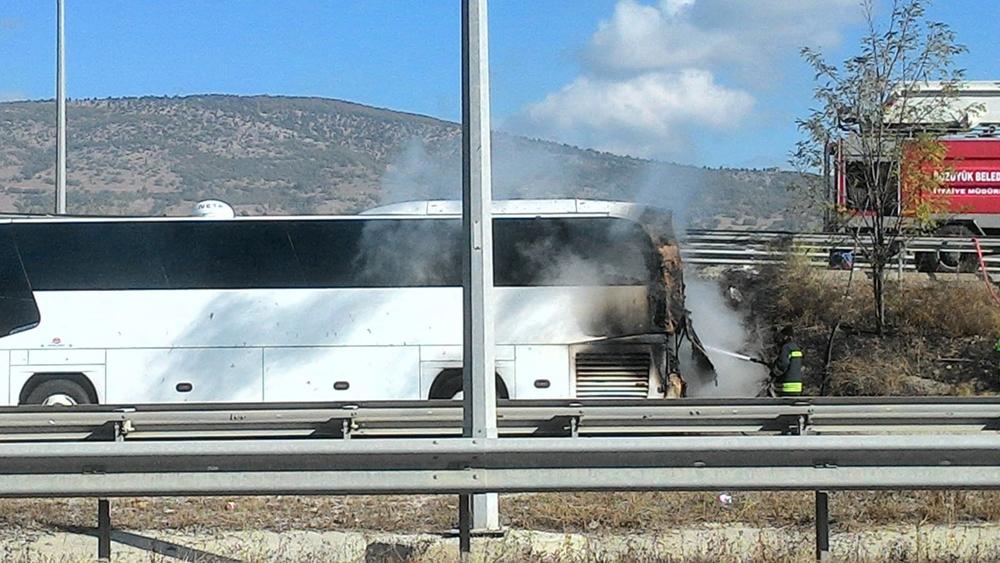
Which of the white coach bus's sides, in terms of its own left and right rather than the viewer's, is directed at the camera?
left

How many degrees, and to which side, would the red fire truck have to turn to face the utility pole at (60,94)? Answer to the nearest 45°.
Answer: approximately 45° to its left

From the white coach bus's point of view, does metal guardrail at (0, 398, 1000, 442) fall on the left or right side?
on its left

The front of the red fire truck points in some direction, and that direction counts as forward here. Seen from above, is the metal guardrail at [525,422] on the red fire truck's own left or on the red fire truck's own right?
on the red fire truck's own left

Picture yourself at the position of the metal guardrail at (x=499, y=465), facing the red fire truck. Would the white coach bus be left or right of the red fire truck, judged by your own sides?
left

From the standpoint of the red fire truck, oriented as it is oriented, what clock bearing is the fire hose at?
The fire hose is roughly at 9 o'clock from the red fire truck.

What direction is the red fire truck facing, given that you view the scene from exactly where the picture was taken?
facing to the left of the viewer
